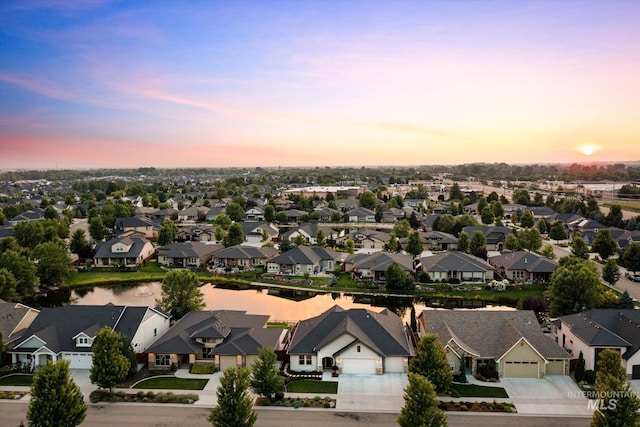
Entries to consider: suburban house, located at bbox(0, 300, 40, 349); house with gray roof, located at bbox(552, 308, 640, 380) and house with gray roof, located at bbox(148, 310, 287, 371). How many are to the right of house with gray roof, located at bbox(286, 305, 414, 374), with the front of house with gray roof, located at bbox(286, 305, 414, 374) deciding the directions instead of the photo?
2

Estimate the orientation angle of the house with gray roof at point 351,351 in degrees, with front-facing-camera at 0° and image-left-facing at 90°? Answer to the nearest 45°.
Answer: approximately 0°

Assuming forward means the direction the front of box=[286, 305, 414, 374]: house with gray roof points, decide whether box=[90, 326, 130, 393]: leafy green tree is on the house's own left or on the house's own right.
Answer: on the house's own right

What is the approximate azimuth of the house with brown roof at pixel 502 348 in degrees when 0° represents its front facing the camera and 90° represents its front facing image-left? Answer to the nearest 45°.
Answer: approximately 0°

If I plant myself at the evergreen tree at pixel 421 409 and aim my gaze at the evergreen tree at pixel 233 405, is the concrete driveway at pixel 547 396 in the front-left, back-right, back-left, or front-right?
back-right

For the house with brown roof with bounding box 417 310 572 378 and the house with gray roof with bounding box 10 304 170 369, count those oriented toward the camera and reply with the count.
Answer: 2

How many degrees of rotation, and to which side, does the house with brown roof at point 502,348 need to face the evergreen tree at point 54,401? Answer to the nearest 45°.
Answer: approximately 45° to its right

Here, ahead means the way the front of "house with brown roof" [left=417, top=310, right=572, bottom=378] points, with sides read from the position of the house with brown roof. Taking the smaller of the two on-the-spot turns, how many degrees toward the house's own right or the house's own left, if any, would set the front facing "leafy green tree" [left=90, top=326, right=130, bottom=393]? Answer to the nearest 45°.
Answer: approximately 45° to the house's own right
